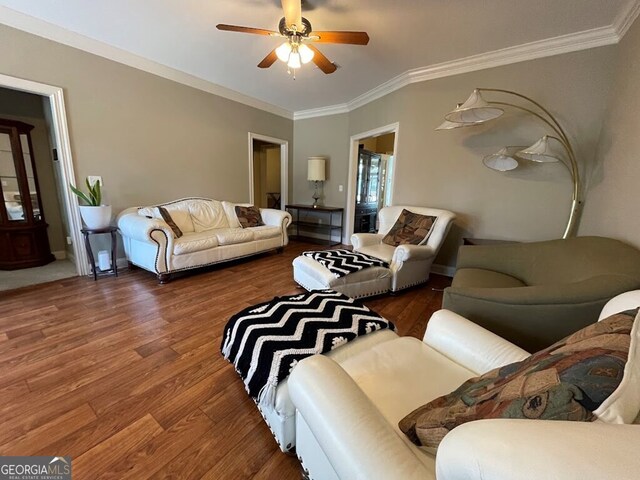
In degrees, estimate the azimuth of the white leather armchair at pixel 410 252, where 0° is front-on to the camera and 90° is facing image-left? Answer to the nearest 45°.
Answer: approximately 45°

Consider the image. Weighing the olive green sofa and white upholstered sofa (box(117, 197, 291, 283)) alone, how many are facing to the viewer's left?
1

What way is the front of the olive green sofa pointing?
to the viewer's left

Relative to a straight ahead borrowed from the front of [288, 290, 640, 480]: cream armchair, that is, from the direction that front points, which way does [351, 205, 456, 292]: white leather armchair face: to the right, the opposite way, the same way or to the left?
to the left

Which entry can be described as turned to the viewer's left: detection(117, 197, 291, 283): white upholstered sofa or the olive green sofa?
the olive green sofa

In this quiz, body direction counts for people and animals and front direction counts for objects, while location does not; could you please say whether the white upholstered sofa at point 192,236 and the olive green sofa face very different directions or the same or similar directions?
very different directions

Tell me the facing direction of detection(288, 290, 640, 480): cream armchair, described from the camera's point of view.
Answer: facing away from the viewer and to the left of the viewer
